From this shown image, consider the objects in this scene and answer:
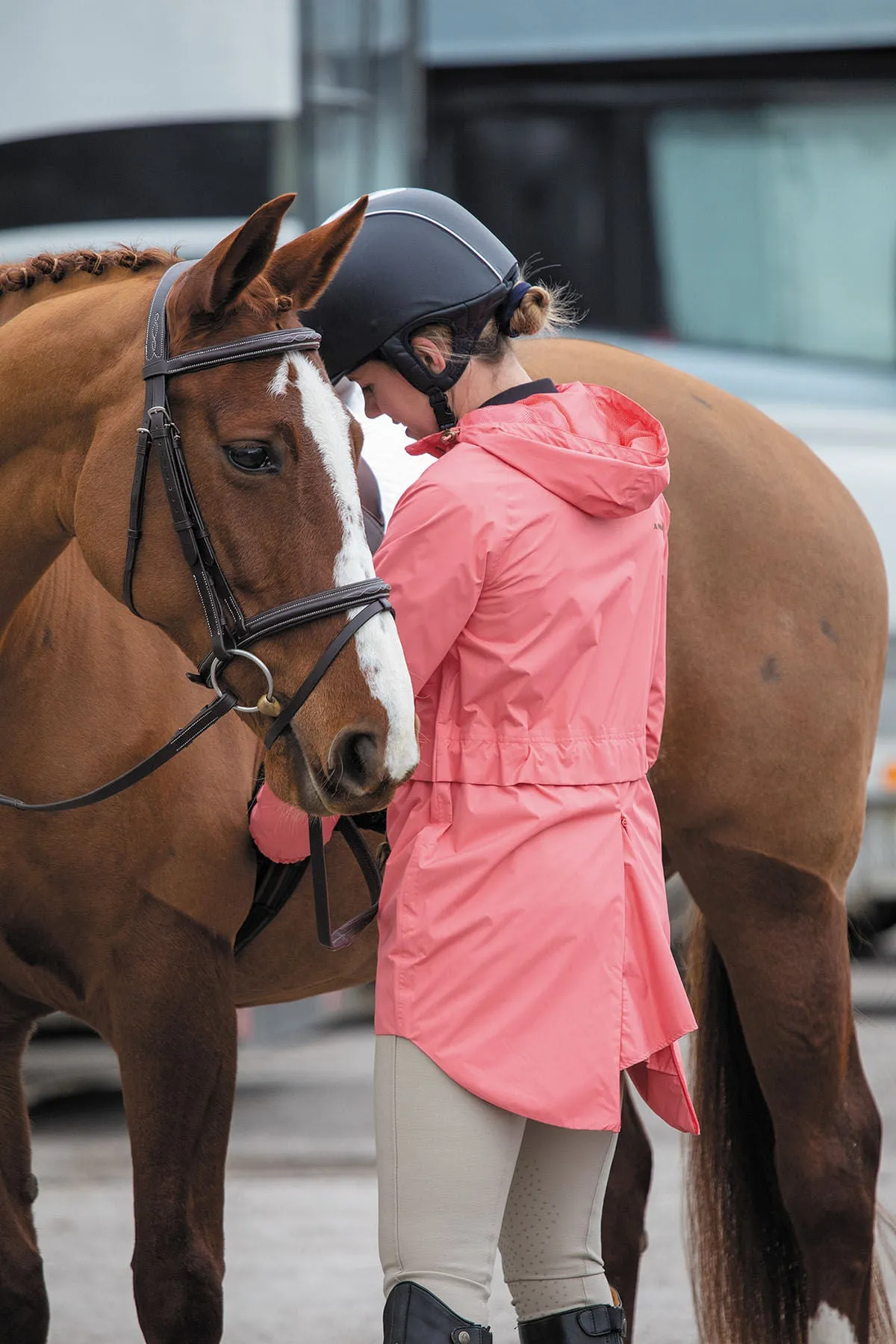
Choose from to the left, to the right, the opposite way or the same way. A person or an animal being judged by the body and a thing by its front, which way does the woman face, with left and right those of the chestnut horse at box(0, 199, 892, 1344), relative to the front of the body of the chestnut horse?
to the right

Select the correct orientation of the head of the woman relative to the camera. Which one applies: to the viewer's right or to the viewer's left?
to the viewer's left

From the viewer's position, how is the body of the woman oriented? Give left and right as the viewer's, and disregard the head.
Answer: facing away from the viewer and to the left of the viewer

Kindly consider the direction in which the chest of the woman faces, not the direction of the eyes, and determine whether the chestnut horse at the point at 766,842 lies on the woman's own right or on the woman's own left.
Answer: on the woman's own right

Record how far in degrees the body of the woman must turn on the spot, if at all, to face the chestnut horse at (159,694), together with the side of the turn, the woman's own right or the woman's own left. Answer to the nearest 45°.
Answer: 0° — they already face it
